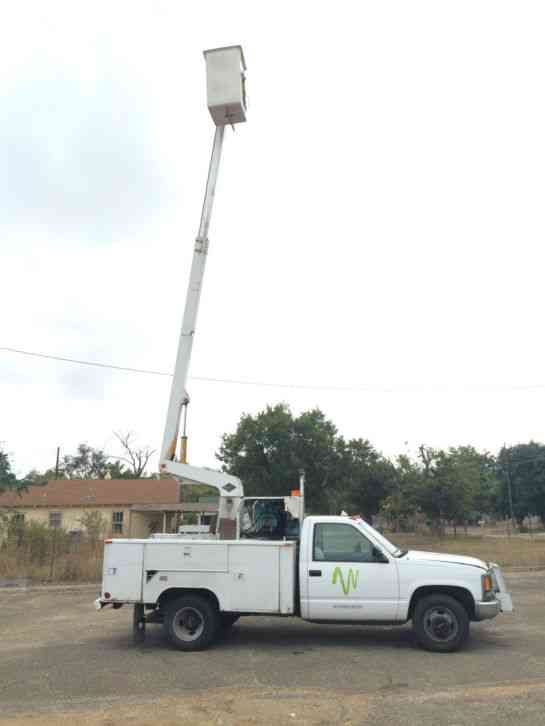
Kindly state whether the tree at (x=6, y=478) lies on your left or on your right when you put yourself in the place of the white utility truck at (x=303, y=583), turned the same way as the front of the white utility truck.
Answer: on your left

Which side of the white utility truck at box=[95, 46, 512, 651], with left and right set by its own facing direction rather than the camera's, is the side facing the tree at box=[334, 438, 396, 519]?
left

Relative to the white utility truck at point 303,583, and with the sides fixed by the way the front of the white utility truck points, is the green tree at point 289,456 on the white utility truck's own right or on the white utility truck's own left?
on the white utility truck's own left

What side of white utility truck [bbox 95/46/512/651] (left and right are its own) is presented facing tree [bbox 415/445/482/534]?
left

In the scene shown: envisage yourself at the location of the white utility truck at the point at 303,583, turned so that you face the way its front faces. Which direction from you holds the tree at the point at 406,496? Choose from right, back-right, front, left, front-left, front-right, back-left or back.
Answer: left

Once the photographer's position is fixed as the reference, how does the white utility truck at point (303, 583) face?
facing to the right of the viewer
